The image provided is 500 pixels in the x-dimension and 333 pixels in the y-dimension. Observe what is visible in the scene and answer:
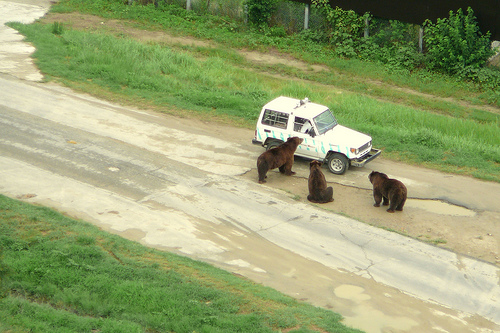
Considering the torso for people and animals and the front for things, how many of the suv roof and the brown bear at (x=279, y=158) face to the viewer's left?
0

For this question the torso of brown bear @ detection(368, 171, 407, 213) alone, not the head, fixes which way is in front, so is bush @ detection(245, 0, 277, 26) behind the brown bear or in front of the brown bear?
in front

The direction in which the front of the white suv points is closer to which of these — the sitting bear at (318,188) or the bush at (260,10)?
the sitting bear

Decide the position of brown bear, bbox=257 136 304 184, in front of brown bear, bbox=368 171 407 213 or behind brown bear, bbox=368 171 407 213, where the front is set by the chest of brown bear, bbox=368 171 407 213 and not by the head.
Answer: in front

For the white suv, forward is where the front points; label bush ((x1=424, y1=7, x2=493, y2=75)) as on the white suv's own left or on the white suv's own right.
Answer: on the white suv's own left

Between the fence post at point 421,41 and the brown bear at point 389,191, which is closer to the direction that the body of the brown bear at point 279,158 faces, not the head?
the fence post

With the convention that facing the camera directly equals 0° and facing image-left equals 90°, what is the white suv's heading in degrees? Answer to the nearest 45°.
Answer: approximately 315°

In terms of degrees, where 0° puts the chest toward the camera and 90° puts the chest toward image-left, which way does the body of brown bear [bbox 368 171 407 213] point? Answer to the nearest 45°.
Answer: approximately 135°

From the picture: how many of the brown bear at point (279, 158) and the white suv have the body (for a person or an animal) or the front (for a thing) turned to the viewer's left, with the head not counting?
0

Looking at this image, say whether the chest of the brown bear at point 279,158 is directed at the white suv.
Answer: yes

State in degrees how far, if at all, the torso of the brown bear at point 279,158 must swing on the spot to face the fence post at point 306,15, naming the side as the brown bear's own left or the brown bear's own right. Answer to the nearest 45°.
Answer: approximately 45° to the brown bear's own left

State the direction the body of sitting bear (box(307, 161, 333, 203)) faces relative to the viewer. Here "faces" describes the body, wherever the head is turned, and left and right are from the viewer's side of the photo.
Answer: facing away from the viewer and to the left of the viewer

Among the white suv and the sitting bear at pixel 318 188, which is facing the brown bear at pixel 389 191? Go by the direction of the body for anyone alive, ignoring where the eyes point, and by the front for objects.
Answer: the white suv

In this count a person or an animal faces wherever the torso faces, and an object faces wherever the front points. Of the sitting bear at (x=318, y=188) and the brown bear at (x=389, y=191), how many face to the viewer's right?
0

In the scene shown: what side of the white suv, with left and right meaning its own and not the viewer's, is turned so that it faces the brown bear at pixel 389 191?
front

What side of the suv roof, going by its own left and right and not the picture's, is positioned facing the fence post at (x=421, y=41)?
left

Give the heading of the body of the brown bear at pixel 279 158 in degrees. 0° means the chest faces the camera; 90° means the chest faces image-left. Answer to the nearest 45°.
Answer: approximately 225°
